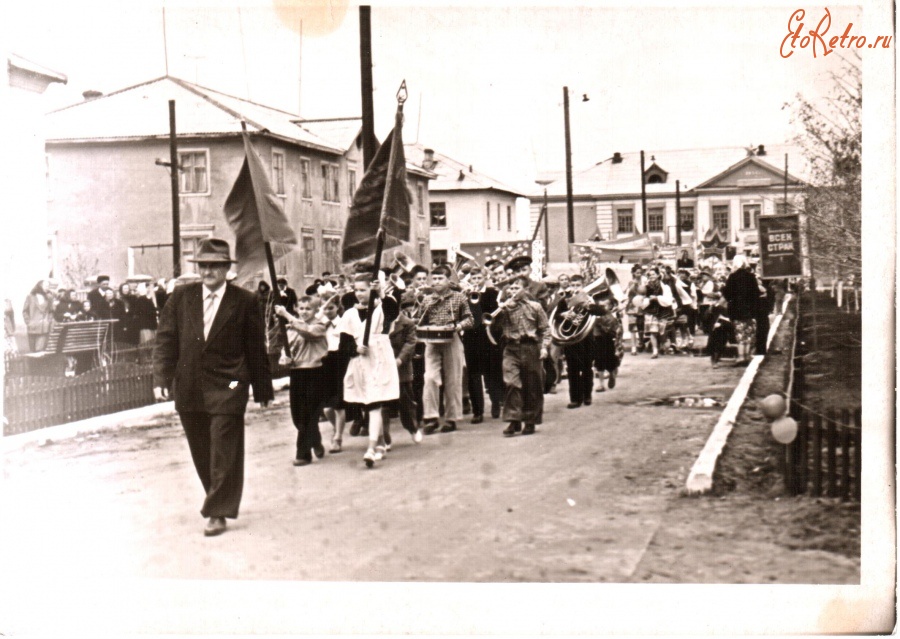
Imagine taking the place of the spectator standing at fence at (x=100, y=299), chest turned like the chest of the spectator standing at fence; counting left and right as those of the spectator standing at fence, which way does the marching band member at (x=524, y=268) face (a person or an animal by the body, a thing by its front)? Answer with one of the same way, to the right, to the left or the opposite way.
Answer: to the right

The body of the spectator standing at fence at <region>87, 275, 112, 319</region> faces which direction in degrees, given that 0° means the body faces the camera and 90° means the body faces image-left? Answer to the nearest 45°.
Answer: approximately 315°

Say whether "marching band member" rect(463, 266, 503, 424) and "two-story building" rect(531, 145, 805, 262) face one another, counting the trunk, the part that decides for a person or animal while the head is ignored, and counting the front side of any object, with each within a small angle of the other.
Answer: no

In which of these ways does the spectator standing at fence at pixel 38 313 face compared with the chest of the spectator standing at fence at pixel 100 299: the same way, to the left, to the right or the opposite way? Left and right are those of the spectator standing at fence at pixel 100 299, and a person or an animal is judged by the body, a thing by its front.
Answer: the same way

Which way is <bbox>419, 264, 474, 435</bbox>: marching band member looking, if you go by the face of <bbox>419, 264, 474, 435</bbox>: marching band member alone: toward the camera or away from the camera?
toward the camera

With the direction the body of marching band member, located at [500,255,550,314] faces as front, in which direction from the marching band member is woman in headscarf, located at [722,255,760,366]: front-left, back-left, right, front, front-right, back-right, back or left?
back

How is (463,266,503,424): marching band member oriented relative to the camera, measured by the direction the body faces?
toward the camera

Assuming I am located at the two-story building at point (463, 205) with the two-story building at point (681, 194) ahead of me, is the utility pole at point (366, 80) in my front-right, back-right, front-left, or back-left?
back-right

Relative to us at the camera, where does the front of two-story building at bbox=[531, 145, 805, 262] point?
facing the viewer

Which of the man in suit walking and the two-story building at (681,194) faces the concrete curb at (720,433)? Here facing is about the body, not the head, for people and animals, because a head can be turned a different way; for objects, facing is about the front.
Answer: the two-story building

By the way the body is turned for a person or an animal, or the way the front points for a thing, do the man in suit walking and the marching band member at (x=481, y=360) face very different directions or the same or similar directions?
same or similar directions

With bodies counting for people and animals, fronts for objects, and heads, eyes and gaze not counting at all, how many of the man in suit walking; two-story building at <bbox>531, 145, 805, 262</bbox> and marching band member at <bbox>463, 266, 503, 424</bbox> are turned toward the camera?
3

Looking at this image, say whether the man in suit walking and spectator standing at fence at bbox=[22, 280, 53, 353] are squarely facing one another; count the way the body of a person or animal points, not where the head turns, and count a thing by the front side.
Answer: no

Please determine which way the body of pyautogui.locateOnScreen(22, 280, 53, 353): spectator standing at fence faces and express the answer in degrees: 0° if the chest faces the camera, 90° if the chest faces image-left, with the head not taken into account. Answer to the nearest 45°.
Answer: approximately 315°

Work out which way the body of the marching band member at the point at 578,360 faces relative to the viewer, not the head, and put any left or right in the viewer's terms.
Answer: facing the viewer and to the left of the viewer
